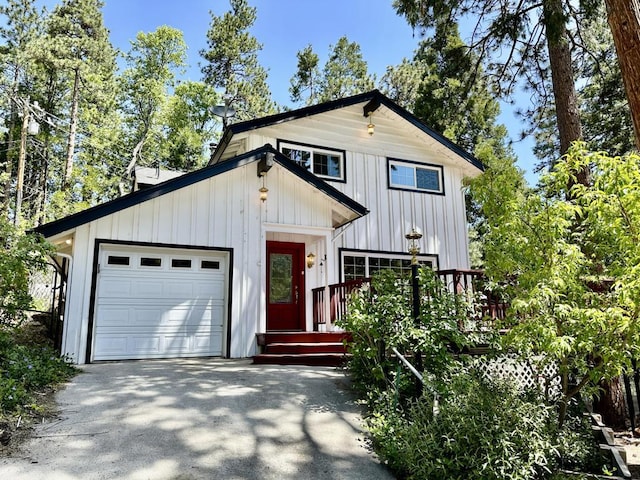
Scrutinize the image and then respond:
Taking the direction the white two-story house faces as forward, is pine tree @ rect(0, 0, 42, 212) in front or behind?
behind

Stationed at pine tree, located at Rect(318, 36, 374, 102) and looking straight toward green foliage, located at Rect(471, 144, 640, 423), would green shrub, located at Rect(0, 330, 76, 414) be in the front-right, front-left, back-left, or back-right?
front-right

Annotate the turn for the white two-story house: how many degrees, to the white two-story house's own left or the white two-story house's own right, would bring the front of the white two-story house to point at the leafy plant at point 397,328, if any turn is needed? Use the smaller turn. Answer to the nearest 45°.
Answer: approximately 45° to the white two-story house's own left

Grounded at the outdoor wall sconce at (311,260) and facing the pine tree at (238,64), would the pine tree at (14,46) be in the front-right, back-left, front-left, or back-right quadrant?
front-left

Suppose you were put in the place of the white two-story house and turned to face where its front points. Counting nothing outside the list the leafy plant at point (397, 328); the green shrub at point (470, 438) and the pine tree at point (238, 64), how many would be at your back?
1

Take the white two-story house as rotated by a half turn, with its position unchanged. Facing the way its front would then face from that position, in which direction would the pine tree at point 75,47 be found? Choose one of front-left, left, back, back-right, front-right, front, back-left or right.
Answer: front-left

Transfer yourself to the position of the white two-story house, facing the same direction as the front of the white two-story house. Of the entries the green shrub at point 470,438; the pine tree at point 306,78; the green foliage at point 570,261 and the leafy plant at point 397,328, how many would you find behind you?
1

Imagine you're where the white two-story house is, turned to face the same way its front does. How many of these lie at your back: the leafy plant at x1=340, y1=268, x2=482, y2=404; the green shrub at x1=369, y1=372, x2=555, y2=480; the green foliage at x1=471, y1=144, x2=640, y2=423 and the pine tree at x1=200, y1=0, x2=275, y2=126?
1

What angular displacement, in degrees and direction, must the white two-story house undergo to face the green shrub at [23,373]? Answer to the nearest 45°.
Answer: approximately 45° to its right

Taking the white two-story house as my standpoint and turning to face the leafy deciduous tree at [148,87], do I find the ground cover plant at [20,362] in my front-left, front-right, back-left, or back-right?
back-left

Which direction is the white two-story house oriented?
toward the camera

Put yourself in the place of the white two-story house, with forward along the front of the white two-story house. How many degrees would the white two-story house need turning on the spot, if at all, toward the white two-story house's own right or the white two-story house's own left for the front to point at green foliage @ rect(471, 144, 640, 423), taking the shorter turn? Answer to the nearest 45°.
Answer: approximately 45° to the white two-story house's own left

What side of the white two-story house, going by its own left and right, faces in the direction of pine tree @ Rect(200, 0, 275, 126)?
back

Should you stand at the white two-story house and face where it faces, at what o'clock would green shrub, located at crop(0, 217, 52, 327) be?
The green shrub is roughly at 2 o'clock from the white two-story house.

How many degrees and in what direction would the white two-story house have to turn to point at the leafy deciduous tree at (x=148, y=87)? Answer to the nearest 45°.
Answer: approximately 180°

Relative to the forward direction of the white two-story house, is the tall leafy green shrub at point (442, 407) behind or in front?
in front

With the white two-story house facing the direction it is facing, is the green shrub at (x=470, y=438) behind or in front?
in front
